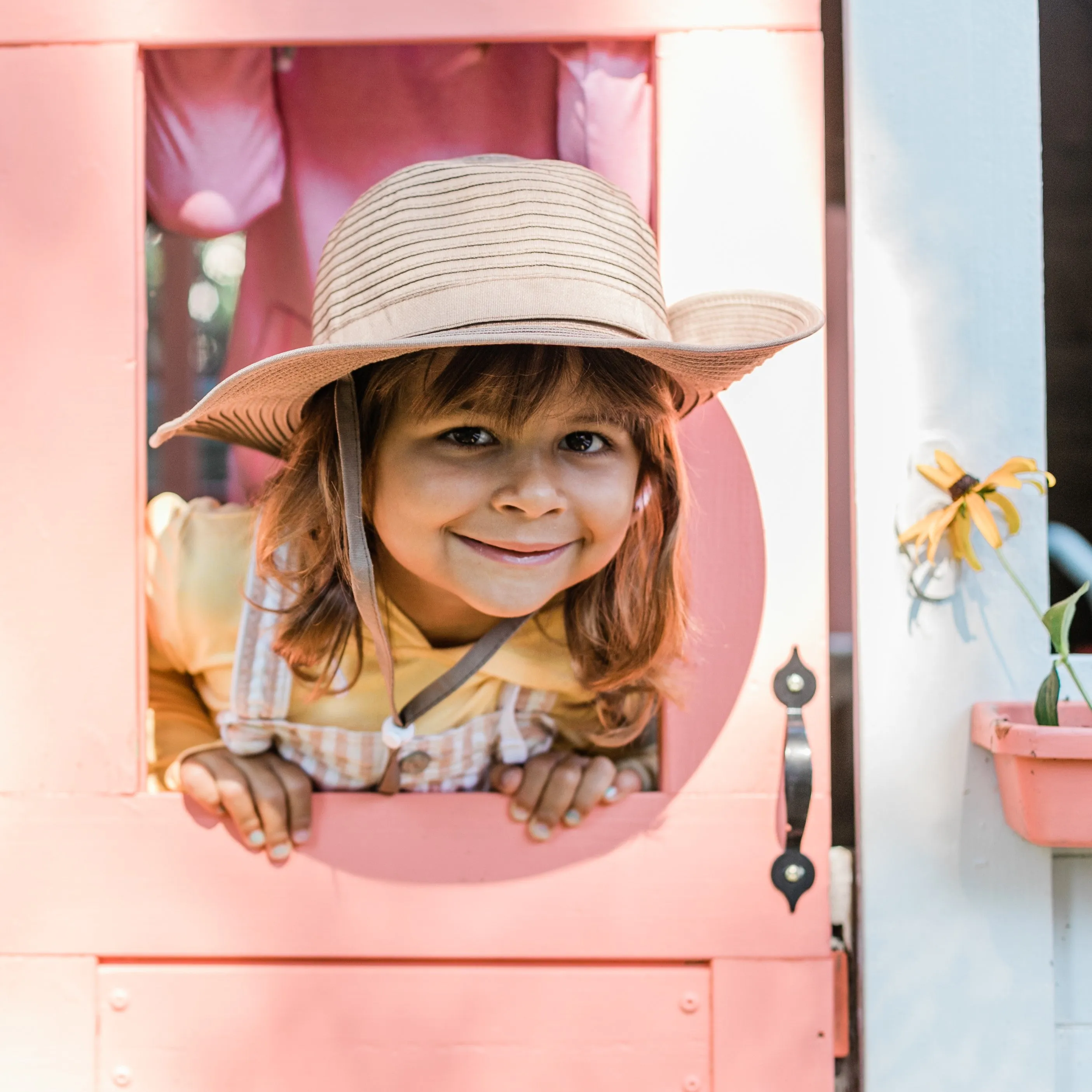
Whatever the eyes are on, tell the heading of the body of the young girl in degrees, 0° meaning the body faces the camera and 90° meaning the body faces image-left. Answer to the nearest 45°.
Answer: approximately 0°
